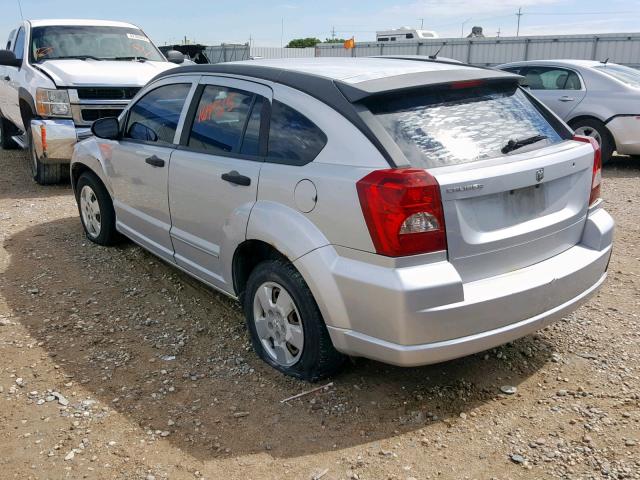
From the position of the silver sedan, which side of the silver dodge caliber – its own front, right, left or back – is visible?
right

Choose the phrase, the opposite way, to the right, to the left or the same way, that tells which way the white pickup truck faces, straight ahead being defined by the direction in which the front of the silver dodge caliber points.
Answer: the opposite way

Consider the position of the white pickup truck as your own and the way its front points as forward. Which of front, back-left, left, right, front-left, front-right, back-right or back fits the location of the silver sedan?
front-left

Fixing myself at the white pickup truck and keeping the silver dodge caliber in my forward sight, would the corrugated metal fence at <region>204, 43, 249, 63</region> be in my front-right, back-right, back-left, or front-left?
back-left

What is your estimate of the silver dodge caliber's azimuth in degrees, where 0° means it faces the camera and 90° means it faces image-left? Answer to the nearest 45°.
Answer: approximately 135°

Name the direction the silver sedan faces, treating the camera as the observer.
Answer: facing away from the viewer and to the left of the viewer

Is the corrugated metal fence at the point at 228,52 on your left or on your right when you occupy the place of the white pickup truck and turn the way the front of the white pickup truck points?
on your left

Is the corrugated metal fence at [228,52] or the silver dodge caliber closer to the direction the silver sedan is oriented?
the corrugated metal fence

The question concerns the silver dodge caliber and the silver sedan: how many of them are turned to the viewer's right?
0
